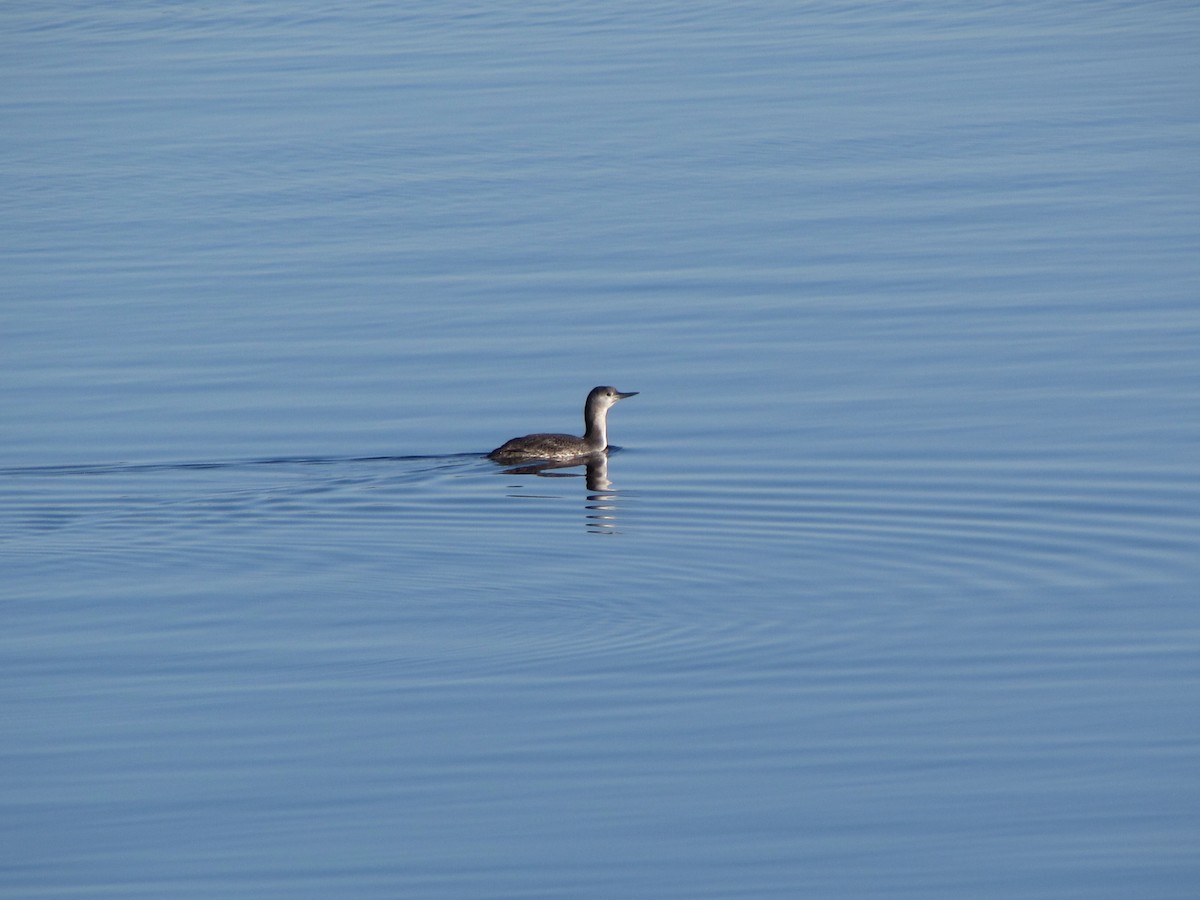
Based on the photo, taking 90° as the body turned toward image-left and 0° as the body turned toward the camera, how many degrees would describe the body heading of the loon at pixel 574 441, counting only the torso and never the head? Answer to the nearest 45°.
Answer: approximately 270°
